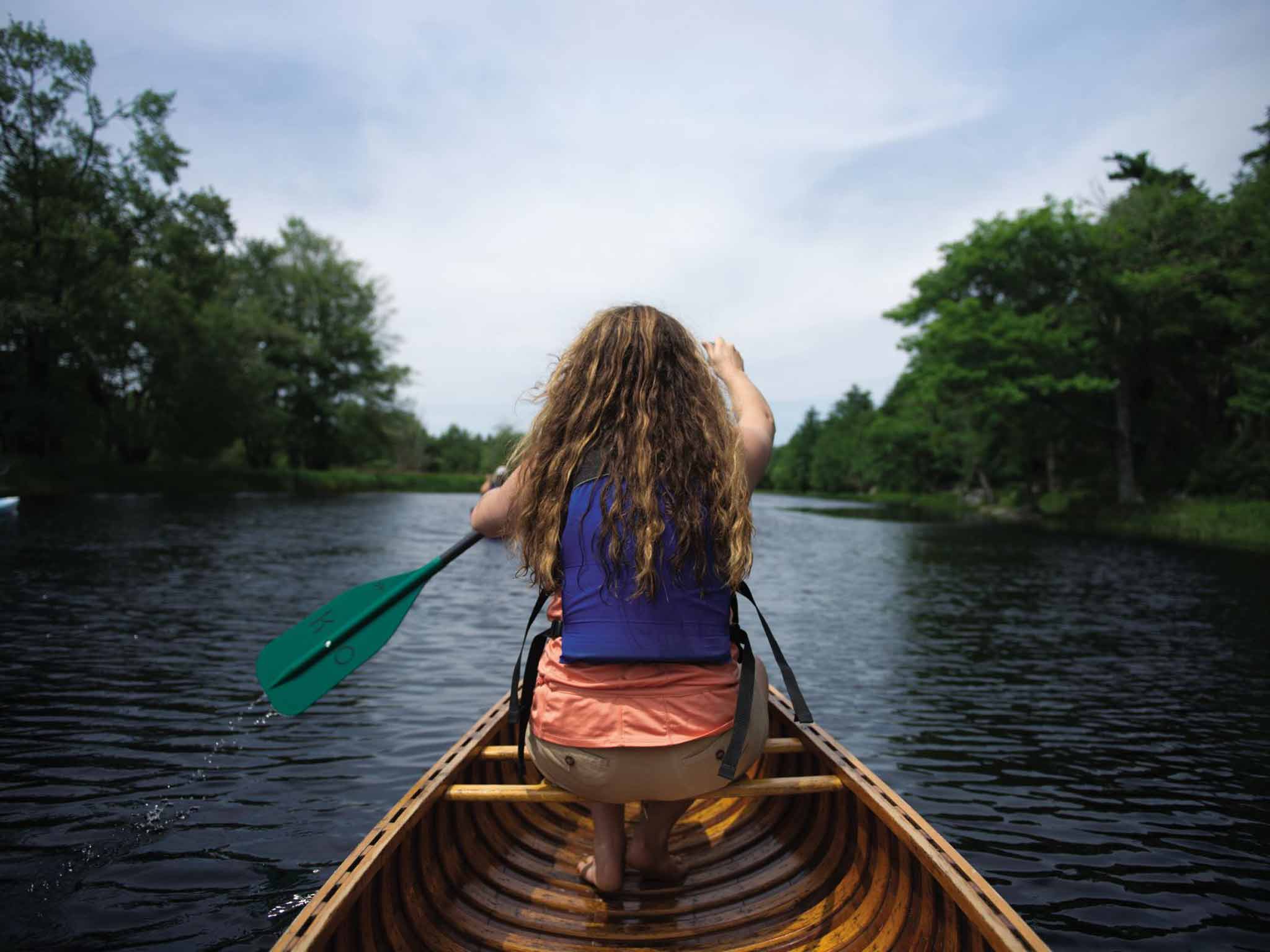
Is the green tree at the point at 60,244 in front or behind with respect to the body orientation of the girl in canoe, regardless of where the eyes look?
in front

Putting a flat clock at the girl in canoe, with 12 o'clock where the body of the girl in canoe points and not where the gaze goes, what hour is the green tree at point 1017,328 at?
The green tree is roughly at 1 o'clock from the girl in canoe.

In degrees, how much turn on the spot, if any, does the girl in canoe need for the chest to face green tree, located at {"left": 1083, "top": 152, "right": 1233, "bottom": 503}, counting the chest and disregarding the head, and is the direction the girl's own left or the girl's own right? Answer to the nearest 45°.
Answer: approximately 45° to the girl's own right

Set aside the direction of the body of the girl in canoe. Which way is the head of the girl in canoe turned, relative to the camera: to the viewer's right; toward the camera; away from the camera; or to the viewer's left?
away from the camera

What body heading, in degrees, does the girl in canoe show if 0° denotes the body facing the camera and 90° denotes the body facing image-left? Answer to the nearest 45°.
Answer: approximately 180°
